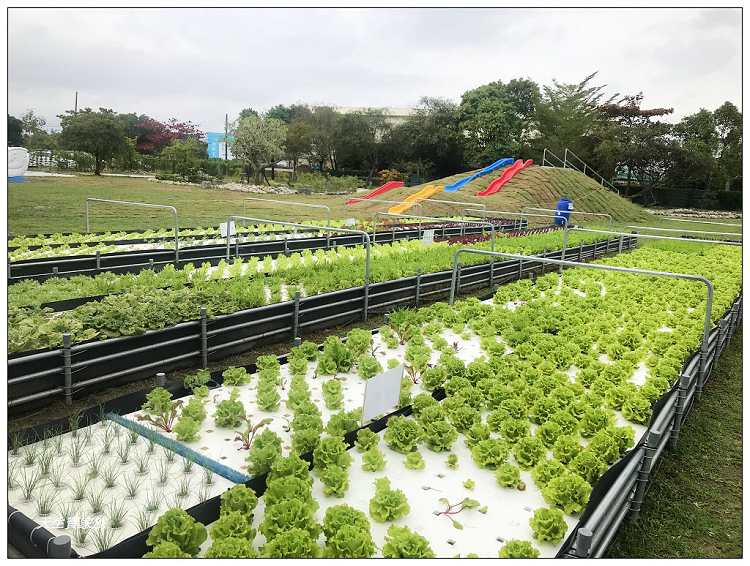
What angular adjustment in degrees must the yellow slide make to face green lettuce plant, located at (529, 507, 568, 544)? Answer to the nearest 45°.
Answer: approximately 45° to its left

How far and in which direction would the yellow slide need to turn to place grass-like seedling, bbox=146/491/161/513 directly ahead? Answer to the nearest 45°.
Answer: approximately 45° to its left

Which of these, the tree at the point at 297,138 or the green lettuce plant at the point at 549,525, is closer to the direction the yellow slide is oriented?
the green lettuce plant

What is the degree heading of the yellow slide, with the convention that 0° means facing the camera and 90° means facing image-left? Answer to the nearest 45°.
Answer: approximately 45°

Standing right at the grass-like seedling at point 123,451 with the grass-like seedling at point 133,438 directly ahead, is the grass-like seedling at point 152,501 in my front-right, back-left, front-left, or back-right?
back-right

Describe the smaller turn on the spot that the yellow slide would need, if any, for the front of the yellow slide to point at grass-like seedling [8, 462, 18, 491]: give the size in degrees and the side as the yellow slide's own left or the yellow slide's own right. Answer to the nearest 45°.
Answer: approximately 45° to the yellow slide's own left

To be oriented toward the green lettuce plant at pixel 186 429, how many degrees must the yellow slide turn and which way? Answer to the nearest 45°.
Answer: approximately 45° to its left

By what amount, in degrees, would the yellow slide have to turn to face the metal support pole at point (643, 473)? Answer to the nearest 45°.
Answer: approximately 45° to its left

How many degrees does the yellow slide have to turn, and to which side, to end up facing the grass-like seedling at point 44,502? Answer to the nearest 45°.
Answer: approximately 45° to its left
